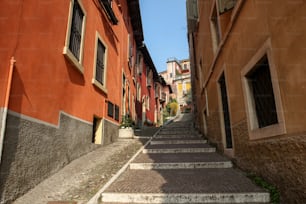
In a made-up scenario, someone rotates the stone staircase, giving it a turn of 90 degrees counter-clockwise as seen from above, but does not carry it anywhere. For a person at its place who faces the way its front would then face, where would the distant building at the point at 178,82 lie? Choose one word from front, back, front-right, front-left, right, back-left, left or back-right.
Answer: left

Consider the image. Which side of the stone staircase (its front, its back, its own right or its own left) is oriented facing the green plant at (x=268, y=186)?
left

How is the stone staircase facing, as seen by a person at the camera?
facing the viewer
